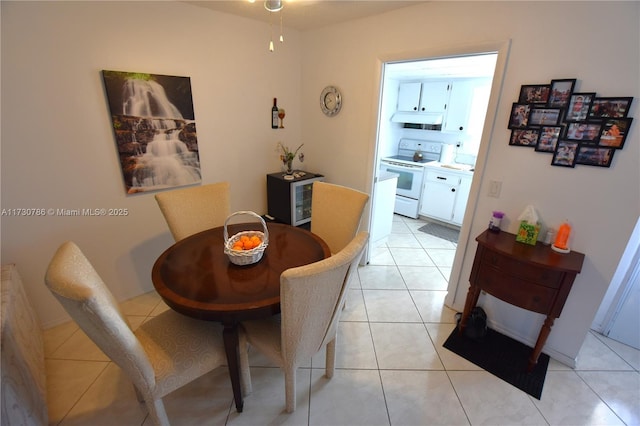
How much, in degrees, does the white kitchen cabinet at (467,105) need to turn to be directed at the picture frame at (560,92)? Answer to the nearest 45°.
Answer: approximately 45° to its left

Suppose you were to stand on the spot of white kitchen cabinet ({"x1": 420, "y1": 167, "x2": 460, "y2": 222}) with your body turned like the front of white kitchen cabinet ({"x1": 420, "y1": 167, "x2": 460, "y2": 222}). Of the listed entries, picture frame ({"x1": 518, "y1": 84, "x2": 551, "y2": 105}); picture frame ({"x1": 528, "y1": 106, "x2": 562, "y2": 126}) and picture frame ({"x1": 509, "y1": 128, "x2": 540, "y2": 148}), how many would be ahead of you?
3

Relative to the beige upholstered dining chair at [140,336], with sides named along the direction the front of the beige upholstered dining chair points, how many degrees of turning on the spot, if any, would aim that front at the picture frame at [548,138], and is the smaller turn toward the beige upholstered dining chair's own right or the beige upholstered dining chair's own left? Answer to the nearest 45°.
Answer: approximately 45° to the beige upholstered dining chair's own right

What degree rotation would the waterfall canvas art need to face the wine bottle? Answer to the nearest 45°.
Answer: approximately 45° to its left

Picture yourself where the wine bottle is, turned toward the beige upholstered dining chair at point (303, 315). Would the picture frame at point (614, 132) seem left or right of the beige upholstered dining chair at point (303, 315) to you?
left

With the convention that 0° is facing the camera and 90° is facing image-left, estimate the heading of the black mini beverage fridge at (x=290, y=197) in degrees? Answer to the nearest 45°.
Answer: approximately 315°
